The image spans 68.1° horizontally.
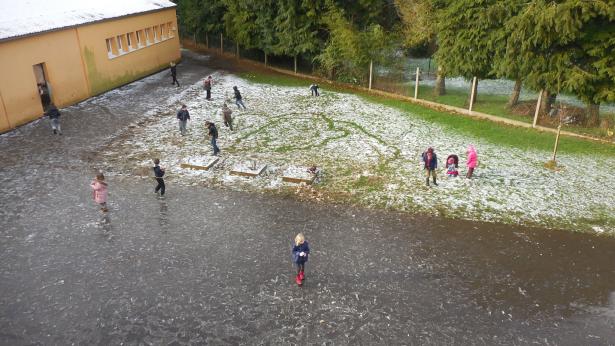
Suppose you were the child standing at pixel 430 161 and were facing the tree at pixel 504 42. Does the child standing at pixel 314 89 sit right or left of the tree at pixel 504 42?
left

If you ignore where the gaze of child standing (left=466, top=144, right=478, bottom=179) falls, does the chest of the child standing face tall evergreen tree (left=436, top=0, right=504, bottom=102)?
no

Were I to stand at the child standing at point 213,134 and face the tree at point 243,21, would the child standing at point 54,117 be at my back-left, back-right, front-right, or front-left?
front-left

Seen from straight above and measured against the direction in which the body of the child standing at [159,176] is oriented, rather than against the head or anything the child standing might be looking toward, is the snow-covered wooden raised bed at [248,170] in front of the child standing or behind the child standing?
in front

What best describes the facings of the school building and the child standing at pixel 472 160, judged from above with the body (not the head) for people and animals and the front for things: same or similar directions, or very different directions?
very different directions

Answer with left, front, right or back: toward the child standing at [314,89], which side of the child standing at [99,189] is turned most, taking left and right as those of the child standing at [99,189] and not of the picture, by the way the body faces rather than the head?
back

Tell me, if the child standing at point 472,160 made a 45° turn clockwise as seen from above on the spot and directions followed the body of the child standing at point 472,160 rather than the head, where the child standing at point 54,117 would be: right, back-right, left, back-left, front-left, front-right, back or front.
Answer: front-left

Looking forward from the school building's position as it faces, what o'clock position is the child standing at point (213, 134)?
The child standing is roughly at 1 o'clock from the school building.

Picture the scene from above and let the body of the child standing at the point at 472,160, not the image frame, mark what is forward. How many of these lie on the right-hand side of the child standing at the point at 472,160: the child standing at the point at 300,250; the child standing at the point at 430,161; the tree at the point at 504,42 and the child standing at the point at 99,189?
1

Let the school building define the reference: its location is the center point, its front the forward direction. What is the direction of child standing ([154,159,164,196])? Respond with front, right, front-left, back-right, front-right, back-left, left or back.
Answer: front-right

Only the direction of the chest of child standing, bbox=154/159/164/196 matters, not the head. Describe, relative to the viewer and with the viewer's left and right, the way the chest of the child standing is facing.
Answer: facing to the right of the viewer

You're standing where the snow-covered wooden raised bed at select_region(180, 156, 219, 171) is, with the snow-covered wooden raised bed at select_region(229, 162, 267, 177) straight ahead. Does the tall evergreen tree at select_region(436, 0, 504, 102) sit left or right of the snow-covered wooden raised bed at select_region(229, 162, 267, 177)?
left
